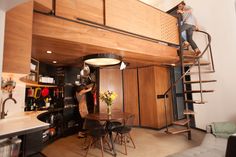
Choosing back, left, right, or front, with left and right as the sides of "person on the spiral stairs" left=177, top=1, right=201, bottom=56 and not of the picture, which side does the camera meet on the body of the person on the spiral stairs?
left

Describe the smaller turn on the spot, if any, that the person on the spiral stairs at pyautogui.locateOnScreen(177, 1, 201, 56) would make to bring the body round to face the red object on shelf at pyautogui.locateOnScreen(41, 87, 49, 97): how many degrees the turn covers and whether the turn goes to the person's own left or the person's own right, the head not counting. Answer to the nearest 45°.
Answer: approximately 45° to the person's own left

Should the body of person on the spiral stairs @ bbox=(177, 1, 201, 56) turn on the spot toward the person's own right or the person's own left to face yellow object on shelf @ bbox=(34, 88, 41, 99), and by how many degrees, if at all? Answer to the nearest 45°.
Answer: approximately 45° to the person's own left
